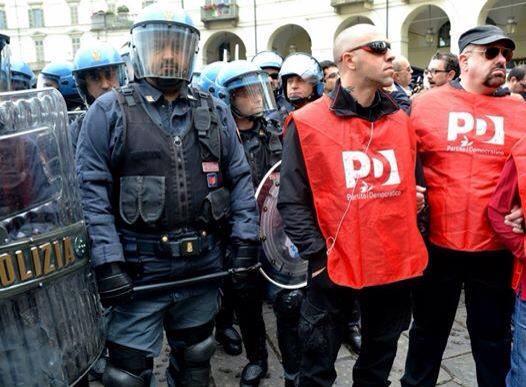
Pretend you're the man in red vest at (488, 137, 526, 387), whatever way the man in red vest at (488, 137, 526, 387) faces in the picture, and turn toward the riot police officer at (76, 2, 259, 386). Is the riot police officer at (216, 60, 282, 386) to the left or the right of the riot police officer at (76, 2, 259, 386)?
right

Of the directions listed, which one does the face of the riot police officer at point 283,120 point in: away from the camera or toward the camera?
toward the camera

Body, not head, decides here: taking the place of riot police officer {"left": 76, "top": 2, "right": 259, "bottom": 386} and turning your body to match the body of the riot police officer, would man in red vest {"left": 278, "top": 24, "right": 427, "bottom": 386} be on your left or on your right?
on your left

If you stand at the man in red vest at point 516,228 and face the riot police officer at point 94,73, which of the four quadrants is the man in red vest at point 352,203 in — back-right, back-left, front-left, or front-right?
front-left

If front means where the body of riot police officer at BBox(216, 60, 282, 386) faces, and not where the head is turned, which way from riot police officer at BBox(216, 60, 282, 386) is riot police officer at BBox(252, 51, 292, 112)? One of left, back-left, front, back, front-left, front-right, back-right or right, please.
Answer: back-left

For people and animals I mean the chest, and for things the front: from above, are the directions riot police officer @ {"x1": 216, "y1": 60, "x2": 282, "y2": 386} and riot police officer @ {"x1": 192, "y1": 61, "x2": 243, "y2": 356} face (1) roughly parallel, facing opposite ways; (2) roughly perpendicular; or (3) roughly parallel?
roughly parallel

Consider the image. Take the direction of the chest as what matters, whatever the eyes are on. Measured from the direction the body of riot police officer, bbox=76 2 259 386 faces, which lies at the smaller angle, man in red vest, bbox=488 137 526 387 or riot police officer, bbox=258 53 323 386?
the man in red vest

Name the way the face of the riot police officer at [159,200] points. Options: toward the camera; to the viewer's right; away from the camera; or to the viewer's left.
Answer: toward the camera

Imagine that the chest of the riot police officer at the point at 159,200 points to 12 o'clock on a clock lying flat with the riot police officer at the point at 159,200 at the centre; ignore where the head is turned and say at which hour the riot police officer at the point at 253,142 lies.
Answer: the riot police officer at the point at 253,142 is roughly at 7 o'clock from the riot police officer at the point at 159,200.

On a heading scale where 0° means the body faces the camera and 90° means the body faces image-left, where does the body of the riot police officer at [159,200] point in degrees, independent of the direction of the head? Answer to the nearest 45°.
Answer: approximately 0°

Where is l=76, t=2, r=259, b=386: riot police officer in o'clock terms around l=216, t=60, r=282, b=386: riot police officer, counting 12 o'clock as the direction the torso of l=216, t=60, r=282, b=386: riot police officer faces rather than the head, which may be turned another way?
l=76, t=2, r=259, b=386: riot police officer is roughly at 2 o'clock from l=216, t=60, r=282, b=386: riot police officer.

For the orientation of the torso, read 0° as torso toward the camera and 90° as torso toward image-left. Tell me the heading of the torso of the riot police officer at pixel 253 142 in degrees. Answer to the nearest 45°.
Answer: approximately 315°
